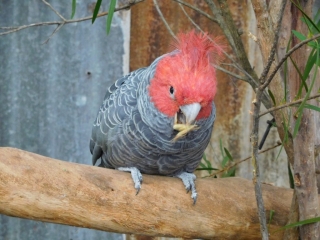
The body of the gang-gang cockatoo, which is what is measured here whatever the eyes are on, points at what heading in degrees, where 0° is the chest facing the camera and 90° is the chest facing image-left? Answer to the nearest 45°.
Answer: approximately 315°
